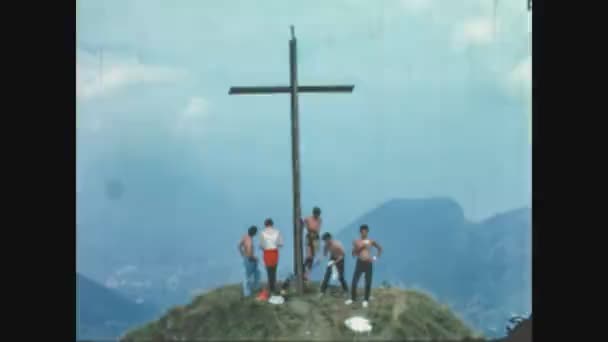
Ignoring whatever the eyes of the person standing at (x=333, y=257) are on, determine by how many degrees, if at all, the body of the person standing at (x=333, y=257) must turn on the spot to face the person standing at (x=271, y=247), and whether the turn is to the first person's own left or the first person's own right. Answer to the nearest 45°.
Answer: approximately 45° to the first person's own right

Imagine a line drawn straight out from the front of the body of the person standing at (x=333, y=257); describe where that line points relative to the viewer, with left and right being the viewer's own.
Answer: facing the viewer and to the left of the viewer

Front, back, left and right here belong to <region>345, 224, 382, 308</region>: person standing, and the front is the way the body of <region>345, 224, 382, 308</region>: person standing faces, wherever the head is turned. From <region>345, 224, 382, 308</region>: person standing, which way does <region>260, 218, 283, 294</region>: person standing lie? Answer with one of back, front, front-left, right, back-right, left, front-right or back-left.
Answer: right

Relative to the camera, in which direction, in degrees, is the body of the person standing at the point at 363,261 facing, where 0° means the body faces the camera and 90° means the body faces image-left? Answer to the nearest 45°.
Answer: approximately 0°
